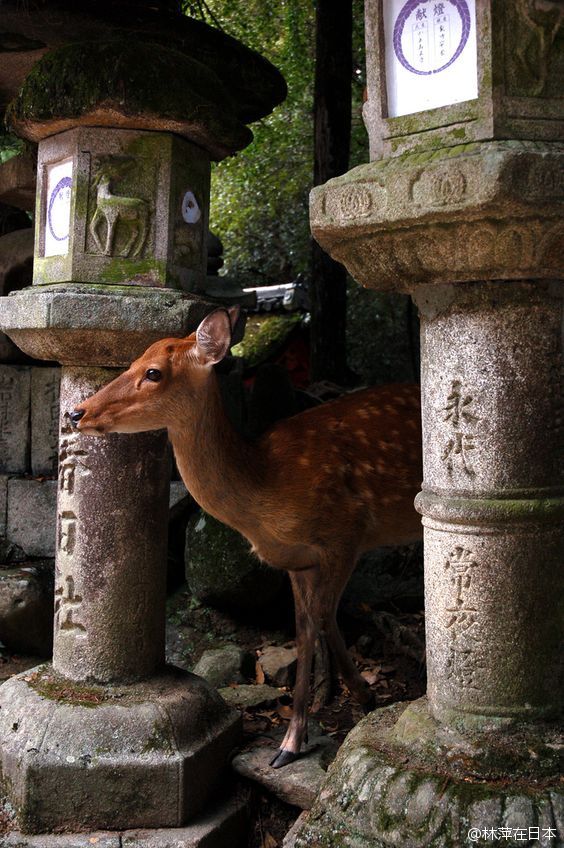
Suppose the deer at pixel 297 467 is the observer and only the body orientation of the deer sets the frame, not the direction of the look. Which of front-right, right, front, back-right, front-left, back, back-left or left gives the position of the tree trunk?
right

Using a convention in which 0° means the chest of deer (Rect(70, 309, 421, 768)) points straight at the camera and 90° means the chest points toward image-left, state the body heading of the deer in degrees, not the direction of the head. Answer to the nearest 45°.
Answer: approximately 90°

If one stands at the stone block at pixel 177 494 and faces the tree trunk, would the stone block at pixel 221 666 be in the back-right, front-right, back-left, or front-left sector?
back-right

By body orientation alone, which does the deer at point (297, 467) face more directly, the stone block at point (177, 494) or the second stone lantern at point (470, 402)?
the stone block

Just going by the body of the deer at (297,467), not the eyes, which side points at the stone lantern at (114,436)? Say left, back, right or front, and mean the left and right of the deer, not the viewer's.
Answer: front

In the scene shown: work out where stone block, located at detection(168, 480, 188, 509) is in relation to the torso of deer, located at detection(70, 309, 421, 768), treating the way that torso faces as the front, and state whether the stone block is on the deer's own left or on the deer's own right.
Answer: on the deer's own right
